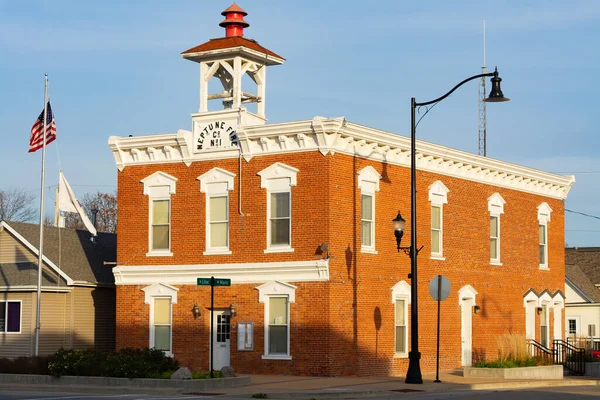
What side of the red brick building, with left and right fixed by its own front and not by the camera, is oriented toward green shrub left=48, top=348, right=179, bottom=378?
front

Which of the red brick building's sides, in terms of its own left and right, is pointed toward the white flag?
right

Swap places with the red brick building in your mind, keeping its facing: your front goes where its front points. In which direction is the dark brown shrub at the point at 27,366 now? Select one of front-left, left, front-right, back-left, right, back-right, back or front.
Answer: front

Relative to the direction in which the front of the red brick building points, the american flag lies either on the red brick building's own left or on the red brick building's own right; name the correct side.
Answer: on the red brick building's own right

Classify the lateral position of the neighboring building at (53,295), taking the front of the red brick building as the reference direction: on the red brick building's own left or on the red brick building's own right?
on the red brick building's own right

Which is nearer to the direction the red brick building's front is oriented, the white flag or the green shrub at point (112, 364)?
the green shrub
